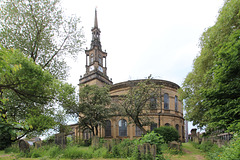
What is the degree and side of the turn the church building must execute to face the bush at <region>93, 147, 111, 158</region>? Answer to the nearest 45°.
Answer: approximately 135° to its left

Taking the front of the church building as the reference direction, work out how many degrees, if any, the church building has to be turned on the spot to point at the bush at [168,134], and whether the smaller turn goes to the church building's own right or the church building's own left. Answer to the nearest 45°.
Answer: approximately 135° to the church building's own left

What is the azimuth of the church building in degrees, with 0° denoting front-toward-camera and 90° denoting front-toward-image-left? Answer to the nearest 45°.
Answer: approximately 135°

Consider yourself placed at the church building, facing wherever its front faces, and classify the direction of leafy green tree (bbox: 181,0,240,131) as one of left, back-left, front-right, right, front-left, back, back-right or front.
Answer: back-left

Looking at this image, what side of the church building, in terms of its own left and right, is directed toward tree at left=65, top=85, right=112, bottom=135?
left

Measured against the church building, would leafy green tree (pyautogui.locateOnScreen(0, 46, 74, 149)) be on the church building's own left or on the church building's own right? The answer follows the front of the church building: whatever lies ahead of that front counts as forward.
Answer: on the church building's own left
